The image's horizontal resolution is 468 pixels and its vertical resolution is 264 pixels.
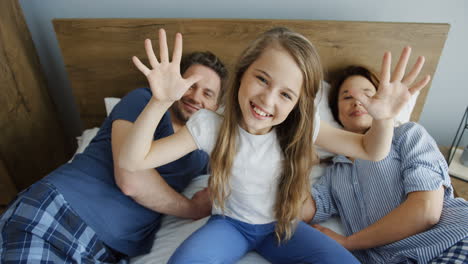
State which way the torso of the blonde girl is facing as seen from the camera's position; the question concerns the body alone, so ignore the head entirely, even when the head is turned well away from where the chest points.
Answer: toward the camera

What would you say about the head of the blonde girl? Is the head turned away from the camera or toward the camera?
toward the camera
